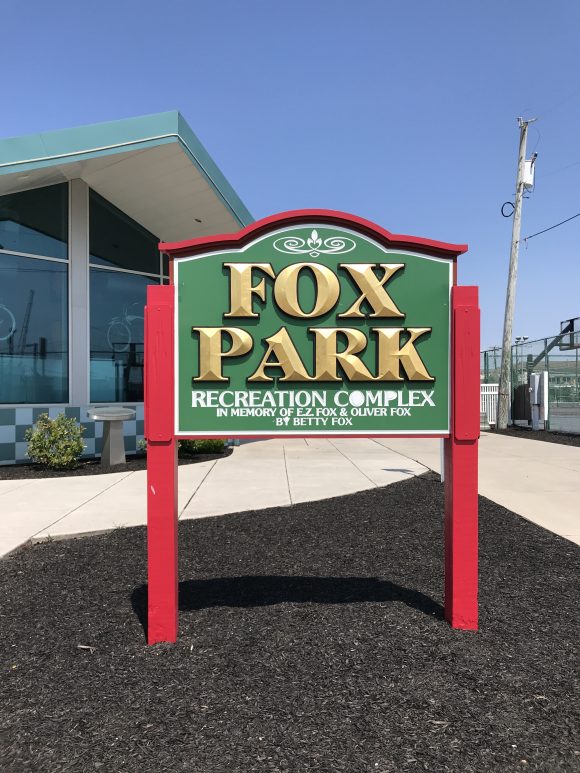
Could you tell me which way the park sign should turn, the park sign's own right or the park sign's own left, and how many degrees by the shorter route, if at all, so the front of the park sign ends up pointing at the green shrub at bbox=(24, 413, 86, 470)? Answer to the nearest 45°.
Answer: approximately 135° to the park sign's own right

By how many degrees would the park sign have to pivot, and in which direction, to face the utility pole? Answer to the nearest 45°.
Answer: approximately 135° to its left

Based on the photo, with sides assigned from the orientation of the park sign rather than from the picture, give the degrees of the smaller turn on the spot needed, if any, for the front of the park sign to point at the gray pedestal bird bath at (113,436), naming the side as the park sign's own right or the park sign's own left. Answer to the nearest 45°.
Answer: approximately 135° to the park sign's own right

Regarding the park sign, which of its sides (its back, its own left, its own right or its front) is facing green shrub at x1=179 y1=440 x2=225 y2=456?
back

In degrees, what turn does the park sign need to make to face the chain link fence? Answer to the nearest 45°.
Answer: approximately 135° to its left

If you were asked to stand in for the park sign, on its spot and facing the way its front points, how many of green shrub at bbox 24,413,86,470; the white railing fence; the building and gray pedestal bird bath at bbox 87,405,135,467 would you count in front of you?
0

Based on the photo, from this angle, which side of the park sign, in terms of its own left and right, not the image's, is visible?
front

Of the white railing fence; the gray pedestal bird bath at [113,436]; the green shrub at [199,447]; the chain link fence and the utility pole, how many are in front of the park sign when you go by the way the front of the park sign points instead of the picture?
0

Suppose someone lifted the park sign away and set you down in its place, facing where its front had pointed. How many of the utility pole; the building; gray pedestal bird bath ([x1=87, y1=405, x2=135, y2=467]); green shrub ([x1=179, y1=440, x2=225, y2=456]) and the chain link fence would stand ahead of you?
0

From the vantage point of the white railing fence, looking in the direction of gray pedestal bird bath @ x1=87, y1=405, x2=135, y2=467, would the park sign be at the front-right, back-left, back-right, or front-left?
front-left

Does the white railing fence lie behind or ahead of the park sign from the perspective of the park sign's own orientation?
behind

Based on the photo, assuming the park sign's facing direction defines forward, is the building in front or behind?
behind
